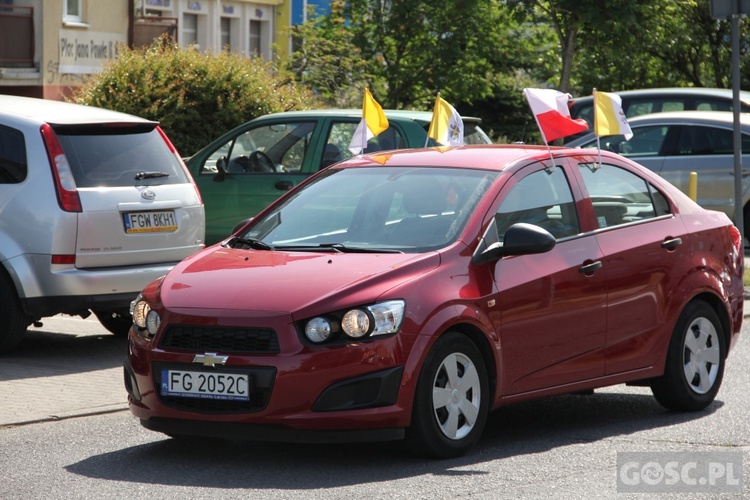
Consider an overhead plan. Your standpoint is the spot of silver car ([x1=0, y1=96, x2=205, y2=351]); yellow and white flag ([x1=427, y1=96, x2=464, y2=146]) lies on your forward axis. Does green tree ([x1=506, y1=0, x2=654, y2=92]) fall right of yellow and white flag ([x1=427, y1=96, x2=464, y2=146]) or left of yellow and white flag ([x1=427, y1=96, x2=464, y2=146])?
left

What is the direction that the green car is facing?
to the viewer's left

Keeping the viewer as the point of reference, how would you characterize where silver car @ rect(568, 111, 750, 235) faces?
facing to the left of the viewer

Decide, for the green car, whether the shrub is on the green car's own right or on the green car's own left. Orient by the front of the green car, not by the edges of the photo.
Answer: on the green car's own right

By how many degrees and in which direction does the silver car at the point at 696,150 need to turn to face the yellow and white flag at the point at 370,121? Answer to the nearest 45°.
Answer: approximately 90° to its left

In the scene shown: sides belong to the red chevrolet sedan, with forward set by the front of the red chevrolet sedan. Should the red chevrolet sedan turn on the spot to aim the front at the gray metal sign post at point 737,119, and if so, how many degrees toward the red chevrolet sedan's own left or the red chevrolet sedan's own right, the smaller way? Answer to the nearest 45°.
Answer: approximately 135° to the red chevrolet sedan's own right

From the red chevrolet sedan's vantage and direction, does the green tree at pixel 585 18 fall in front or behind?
behind

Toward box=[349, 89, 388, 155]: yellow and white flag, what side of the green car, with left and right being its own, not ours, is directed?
left

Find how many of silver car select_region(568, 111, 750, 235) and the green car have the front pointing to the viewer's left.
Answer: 2

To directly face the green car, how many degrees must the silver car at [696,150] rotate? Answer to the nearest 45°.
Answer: approximately 45° to its left

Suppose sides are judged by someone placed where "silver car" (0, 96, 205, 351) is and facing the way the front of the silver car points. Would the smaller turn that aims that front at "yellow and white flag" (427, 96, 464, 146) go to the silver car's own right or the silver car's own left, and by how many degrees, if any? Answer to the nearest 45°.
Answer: approximately 135° to the silver car's own right

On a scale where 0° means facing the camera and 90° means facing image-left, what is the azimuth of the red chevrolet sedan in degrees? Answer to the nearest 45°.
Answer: approximately 45°

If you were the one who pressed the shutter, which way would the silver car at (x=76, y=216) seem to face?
facing away from the viewer and to the left of the viewer
